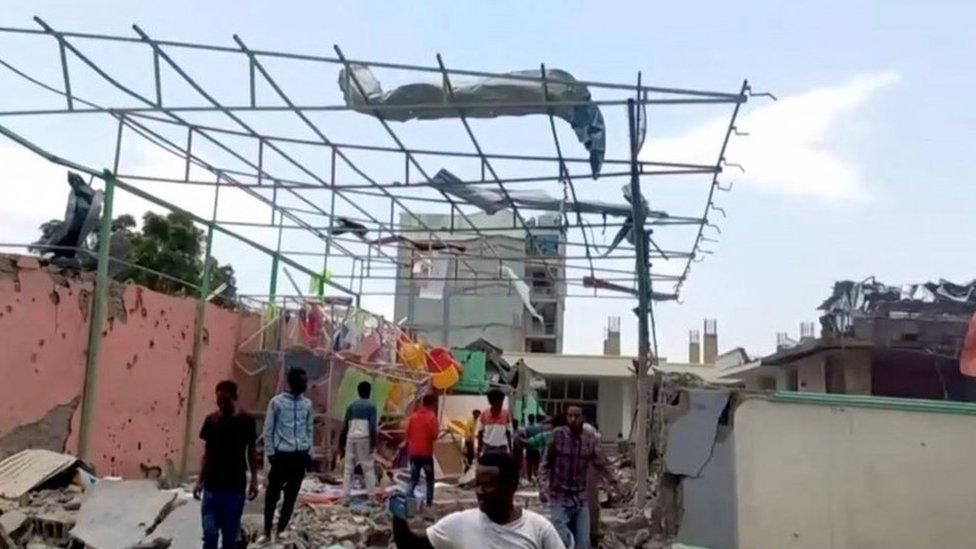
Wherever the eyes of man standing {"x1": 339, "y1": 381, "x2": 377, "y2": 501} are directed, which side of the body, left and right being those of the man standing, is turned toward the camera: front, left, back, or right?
back

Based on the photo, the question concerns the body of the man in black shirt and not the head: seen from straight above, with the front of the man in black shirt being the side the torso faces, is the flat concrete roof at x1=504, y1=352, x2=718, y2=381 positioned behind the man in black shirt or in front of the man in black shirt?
behind

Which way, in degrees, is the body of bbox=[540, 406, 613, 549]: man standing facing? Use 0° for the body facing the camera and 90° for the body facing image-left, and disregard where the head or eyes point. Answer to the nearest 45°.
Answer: approximately 0°

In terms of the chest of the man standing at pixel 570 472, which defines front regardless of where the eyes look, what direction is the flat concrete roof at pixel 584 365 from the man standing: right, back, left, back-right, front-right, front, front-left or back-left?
back

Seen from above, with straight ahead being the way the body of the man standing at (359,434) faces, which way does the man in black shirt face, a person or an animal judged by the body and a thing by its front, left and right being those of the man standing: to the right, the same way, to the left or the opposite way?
the opposite way

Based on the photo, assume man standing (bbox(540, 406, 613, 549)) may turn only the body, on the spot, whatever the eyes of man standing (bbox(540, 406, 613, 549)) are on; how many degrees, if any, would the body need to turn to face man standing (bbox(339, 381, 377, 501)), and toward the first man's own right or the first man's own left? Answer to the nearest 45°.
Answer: approximately 135° to the first man's own right

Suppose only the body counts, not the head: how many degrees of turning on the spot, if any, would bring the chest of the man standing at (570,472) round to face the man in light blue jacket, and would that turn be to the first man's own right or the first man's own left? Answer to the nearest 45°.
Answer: approximately 90° to the first man's own right

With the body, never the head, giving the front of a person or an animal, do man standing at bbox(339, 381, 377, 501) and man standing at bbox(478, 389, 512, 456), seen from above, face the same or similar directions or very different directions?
very different directions
